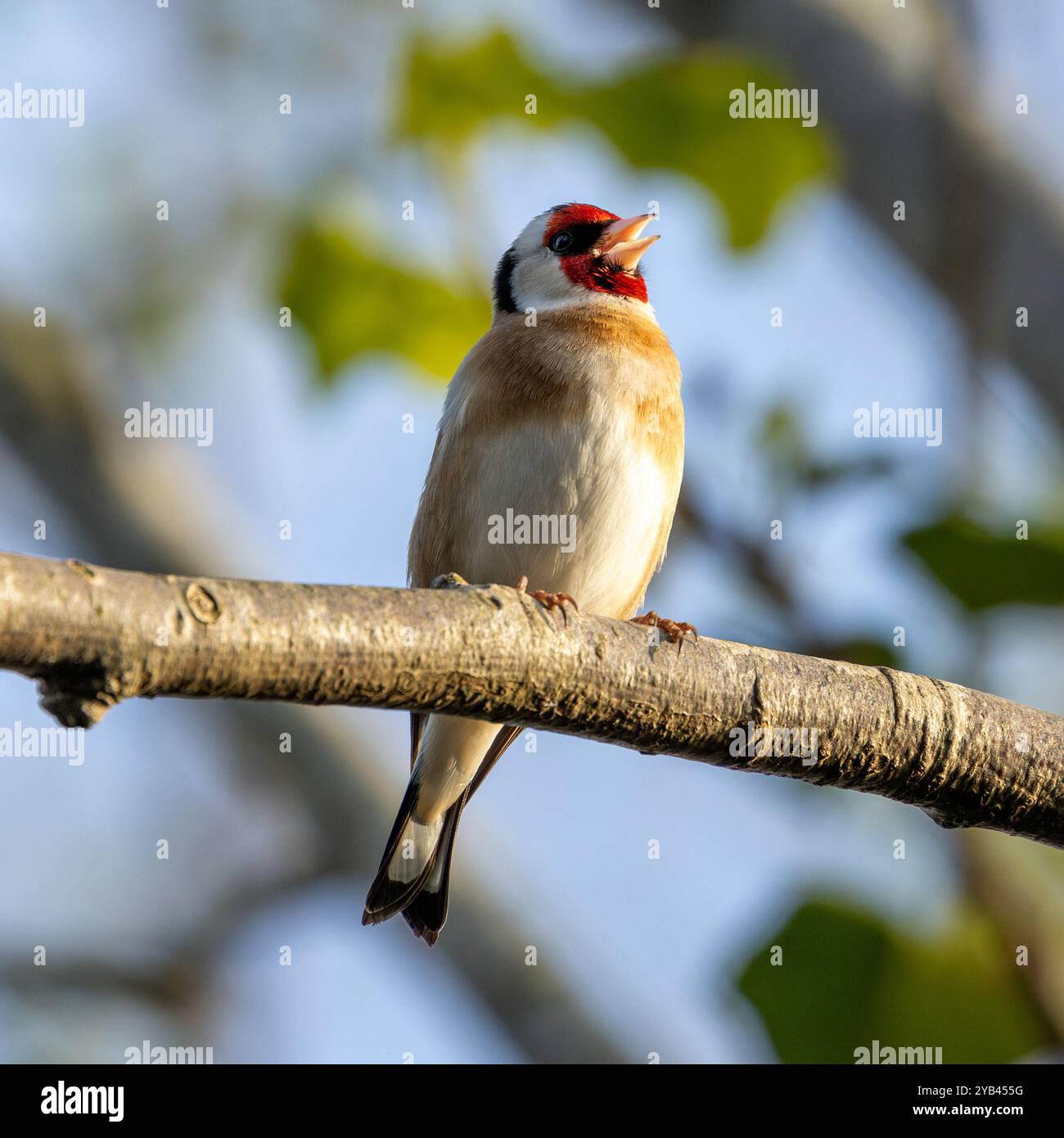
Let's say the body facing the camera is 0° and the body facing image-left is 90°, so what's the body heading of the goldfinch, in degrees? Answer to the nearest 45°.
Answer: approximately 315°

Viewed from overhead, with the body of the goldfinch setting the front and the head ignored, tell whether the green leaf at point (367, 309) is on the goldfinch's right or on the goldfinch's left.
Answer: on the goldfinch's right
